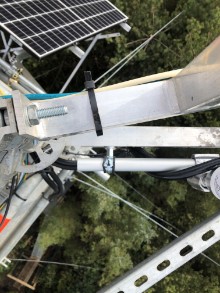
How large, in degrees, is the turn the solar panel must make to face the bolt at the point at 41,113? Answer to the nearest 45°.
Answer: approximately 45° to its right

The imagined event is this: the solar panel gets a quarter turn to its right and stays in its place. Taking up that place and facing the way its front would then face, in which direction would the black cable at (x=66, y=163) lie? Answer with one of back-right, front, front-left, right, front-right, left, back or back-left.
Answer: front-left

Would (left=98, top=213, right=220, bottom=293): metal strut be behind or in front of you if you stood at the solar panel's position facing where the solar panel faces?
in front

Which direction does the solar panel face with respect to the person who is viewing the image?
facing the viewer and to the right of the viewer
